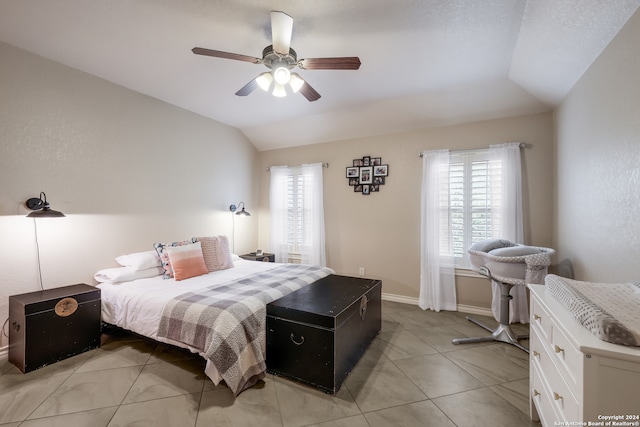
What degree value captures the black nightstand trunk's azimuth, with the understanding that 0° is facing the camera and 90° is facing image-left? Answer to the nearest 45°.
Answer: approximately 315°

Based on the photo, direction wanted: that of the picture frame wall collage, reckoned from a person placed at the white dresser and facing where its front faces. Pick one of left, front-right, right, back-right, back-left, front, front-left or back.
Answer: front-right

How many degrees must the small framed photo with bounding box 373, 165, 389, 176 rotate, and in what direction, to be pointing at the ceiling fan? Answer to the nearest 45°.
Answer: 0° — it already faces it

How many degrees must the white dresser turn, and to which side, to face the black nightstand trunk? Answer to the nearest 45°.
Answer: approximately 45° to its left

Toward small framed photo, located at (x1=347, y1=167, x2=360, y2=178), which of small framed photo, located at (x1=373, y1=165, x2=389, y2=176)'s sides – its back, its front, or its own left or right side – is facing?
right

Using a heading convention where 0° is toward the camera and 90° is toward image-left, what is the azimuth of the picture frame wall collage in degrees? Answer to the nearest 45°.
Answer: approximately 0°

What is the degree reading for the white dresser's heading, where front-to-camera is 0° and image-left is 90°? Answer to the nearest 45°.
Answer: approximately 90°

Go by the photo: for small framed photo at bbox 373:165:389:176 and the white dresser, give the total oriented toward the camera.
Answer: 1

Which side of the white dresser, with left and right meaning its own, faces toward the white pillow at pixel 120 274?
front
